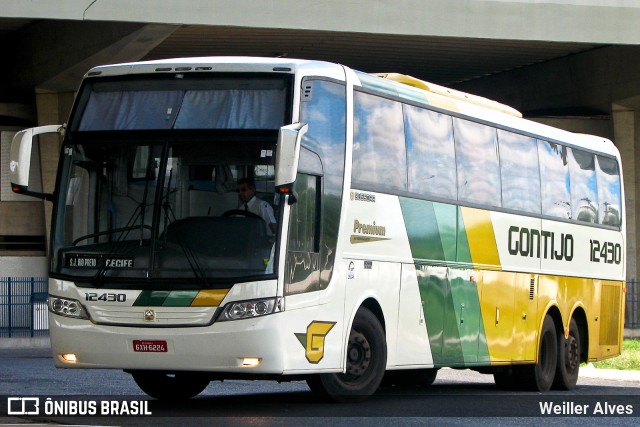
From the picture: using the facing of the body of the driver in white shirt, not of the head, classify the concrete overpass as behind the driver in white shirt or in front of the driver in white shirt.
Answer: behind

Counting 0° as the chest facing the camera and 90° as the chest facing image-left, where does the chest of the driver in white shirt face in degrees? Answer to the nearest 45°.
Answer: approximately 45°

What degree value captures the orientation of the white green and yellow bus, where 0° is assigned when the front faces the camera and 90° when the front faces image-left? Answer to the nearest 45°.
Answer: approximately 45°
